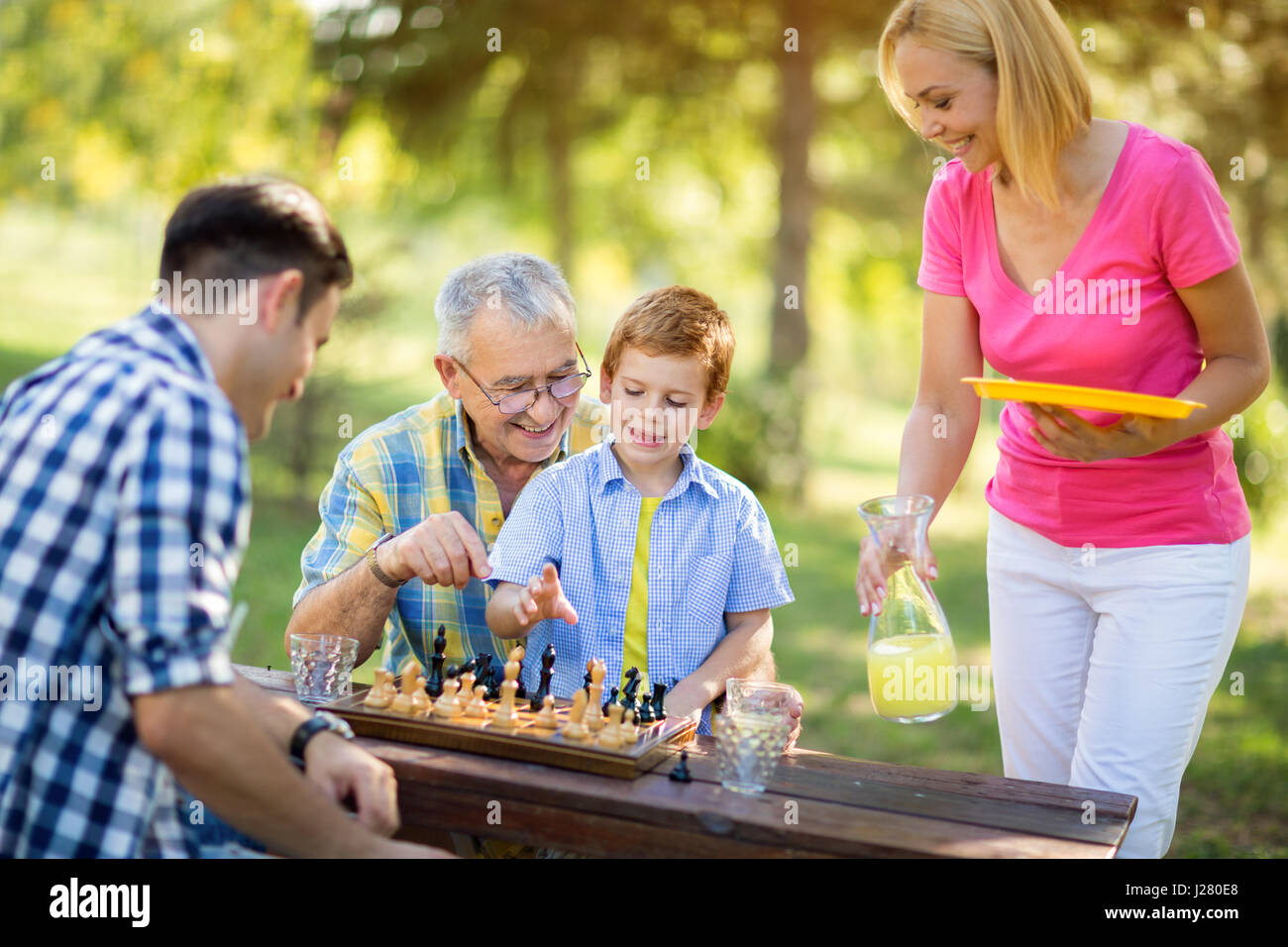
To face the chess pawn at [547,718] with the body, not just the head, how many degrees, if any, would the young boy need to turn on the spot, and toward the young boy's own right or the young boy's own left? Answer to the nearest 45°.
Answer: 0° — they already face it

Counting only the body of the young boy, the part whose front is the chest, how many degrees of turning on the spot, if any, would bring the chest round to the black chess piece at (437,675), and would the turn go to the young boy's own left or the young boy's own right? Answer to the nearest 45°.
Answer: approximately 45° to the young boy's own right

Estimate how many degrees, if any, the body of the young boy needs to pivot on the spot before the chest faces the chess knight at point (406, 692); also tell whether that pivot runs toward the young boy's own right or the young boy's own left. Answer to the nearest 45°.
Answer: approximately 45° to the young boy's own right

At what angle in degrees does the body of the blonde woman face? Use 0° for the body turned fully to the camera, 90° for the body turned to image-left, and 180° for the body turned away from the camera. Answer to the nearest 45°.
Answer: approximately 45°

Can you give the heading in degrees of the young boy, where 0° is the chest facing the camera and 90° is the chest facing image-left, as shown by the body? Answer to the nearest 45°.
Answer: approximately 0°

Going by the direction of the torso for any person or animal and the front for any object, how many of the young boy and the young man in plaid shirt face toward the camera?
1

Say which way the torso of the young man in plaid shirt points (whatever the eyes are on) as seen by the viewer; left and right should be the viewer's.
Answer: facing away from the viewer and to the right of the viewer
